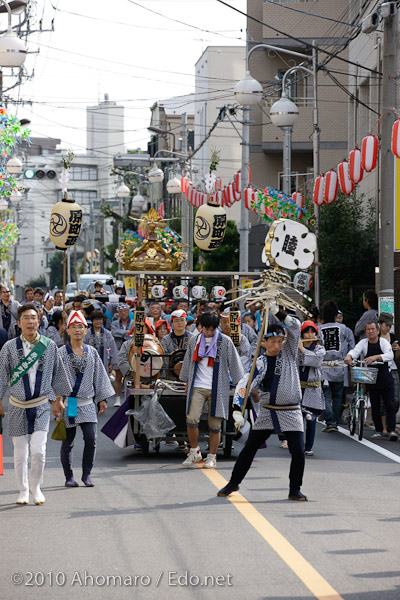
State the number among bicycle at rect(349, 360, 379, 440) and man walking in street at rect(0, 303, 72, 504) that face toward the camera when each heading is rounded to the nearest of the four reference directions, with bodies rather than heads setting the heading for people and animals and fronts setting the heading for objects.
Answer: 2

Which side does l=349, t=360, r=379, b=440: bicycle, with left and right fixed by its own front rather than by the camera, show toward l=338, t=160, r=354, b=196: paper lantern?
back

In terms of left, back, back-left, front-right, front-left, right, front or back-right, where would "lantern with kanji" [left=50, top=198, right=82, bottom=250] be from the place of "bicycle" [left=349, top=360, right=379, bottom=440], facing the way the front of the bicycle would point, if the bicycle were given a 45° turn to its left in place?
back

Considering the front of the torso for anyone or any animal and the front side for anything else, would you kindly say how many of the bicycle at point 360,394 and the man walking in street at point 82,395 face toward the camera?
2

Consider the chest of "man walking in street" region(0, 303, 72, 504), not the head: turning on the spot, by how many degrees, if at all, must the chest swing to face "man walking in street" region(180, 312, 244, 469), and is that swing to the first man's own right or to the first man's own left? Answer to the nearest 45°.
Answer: approximately 135° to the first man's own left

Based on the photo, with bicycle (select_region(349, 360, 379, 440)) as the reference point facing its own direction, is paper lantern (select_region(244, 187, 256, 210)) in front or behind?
behind

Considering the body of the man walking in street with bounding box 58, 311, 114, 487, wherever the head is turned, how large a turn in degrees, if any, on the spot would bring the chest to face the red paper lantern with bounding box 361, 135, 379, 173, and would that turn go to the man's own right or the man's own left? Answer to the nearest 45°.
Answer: approximately 135° to the man's own left
